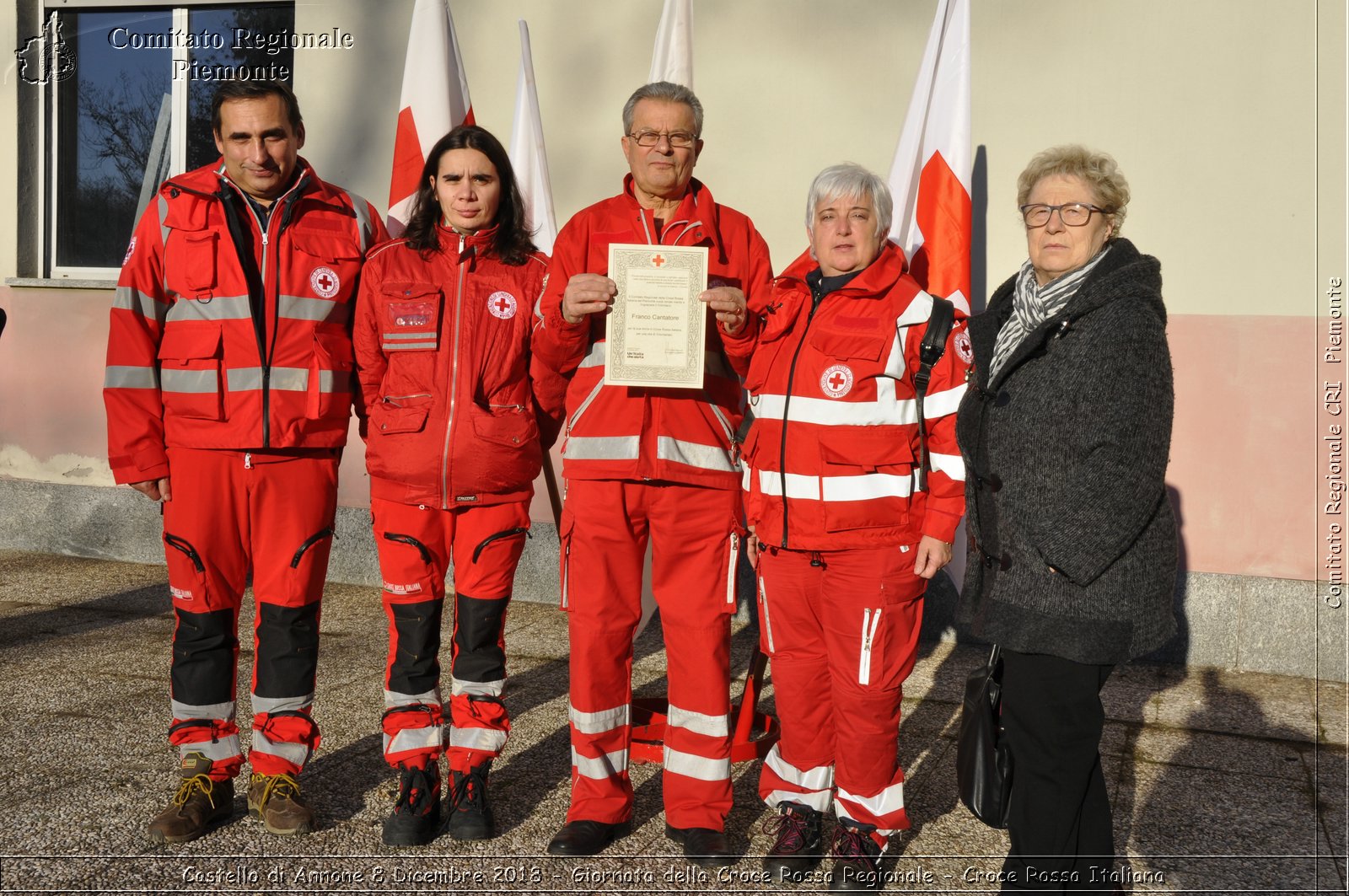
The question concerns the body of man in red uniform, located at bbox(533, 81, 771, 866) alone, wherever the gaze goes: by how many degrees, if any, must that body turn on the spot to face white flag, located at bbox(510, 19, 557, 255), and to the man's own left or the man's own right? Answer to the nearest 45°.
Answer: approximately 180°

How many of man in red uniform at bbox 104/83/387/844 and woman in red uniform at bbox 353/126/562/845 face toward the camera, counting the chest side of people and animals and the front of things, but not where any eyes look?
2

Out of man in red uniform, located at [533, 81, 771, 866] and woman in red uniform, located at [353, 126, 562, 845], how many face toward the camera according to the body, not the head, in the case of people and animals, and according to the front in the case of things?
2

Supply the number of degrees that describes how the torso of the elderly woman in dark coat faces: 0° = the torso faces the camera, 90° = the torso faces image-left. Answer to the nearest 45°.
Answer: approximately 45°

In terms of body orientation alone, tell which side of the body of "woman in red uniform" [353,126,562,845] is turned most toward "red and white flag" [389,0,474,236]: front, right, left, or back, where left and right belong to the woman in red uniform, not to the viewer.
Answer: back

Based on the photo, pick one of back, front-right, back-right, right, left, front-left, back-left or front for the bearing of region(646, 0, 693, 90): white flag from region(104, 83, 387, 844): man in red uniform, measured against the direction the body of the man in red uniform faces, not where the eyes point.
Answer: back-left

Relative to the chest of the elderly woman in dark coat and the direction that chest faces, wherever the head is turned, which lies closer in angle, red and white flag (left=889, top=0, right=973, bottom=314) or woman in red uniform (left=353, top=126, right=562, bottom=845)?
the woman in red uniform

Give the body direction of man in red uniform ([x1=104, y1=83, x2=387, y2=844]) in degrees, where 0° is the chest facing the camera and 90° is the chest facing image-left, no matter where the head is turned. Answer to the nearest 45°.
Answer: approximately 0°

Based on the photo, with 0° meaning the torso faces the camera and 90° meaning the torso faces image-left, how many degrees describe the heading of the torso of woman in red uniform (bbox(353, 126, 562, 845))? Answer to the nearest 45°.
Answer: approximately 0°
